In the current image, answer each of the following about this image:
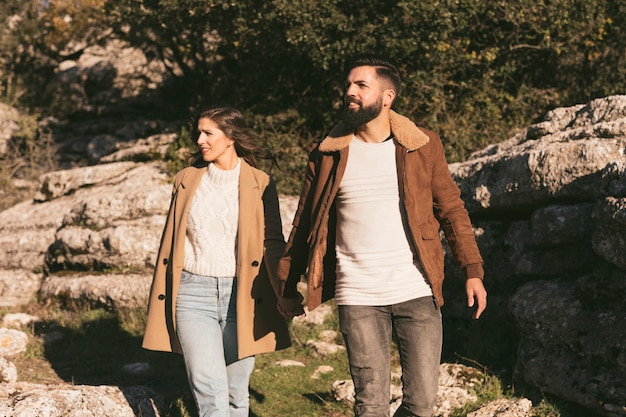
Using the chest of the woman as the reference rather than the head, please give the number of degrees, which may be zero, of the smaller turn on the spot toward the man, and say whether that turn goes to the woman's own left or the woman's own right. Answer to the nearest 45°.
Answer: approximately 45° to the woman's own left

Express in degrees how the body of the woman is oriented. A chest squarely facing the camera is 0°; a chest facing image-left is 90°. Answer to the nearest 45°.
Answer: approximately 0°
